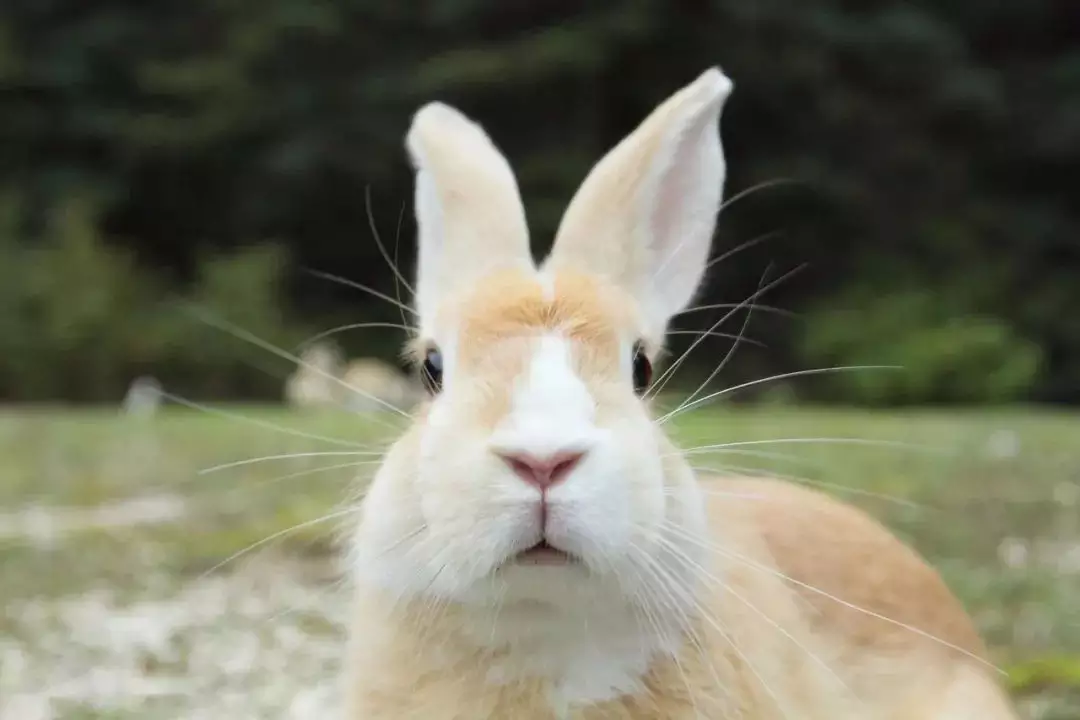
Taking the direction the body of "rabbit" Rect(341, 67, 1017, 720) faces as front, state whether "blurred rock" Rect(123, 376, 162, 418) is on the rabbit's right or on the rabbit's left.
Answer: on the rabbit's right

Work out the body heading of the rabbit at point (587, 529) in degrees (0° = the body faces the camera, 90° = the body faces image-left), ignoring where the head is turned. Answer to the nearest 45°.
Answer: approximately 45°
